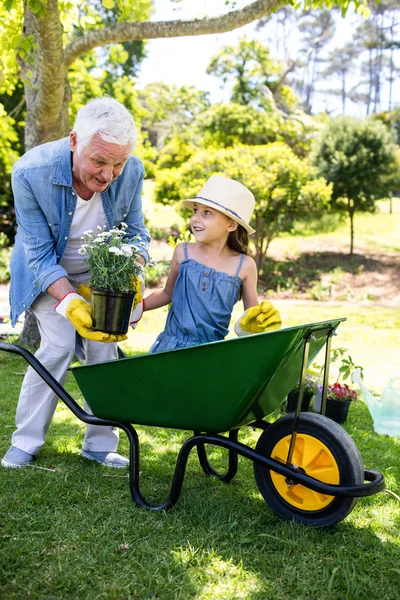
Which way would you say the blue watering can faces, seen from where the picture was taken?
facing to the left of the viewer

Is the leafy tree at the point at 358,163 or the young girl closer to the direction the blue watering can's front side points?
the young girl

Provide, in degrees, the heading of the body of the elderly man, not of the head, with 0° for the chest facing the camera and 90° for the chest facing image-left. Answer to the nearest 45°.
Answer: approximately 315°

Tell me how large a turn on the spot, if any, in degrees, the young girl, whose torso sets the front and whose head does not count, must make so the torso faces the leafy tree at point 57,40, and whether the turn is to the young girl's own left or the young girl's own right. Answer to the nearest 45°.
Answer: approximately 90° to the young girl's own right

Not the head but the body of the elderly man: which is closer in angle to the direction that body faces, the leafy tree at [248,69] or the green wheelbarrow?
the green wheelbarrow

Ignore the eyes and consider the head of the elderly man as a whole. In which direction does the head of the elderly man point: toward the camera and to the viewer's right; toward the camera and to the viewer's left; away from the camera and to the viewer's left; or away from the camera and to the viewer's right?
toward the camera and to the viewer's right

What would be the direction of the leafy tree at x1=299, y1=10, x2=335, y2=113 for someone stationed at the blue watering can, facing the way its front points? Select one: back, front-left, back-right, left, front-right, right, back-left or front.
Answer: right

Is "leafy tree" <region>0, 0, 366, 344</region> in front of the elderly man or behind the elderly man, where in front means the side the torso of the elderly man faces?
behind

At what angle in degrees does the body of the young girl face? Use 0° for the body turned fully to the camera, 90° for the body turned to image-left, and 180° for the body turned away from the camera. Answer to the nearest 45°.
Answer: approximately 45°

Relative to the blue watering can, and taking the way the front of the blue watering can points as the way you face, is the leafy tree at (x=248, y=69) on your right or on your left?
on your right

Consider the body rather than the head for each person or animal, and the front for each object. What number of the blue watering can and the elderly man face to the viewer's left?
1

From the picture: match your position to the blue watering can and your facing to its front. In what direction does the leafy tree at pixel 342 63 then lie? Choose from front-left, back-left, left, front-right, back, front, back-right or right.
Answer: right

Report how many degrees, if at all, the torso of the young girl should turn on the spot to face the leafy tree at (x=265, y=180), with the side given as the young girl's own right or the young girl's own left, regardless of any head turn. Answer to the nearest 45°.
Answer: approximately 135° to the young girl's own right
